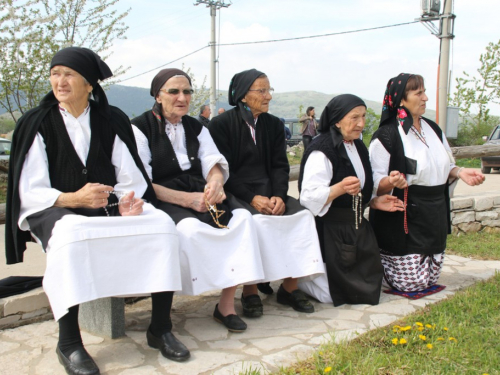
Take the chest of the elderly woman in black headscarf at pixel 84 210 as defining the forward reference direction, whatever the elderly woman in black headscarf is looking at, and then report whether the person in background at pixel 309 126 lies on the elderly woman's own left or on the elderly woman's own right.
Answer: on the elderly woman's own left

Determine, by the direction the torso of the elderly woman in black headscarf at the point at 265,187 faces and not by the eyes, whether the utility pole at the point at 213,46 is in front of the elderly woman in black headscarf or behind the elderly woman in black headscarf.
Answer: behind

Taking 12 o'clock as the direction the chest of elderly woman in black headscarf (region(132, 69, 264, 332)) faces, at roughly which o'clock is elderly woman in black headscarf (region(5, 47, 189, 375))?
elderly woman in black headscarf (region(5, 47, 189, 375)) is roughly at 3 o'clock from elderly woman in black headscarf (region(132, 69, 264, 332)).

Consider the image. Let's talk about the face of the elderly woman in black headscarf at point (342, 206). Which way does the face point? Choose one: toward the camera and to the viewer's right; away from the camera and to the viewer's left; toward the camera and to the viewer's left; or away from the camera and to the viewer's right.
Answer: toward the camera and to the viewer's right

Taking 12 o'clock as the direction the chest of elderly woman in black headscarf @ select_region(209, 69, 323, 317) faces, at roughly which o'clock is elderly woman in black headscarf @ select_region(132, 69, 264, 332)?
elderly woman in black headscarf @ select_region(132, 69, 264, 332) is roughly at 3 o'clock from elderly woman in black headscarf @ select_region(209, 69, 323, 317).

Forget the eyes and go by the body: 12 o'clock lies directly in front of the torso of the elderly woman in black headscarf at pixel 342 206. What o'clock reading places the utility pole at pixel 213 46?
The utility pole is roughly at 7 o'clock from the elderly woman in black headscarf.

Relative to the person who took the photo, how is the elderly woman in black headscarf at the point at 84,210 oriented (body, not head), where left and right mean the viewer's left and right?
facing the viewer and to the right of the viewer

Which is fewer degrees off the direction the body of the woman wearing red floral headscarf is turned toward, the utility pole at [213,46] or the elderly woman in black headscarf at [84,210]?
the elderly woman in black headscarf

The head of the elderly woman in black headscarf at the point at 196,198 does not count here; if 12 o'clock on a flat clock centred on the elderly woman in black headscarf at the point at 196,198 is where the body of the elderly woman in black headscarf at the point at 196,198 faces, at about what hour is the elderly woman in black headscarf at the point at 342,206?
the elderly woman in black headscarf at the point at 342,206 is roughly at 10 o'clock from the elderly woman in black headscarf at the point at 196,198.
